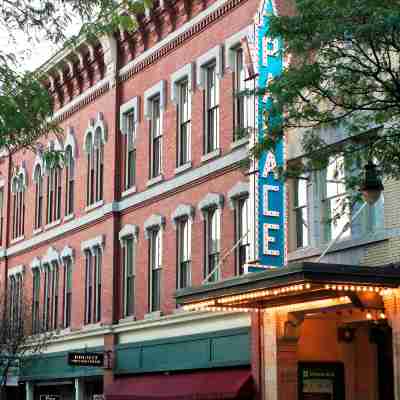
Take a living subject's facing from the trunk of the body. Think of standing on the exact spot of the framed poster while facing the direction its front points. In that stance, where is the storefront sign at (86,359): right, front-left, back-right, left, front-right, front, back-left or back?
back-right

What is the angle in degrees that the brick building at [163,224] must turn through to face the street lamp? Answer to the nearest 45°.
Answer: approximately 45° to its left
